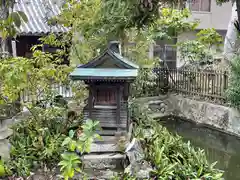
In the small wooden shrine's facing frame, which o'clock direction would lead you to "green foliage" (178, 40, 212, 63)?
The green foliage is roughly at 7 o'clock from the small wooden shrine.

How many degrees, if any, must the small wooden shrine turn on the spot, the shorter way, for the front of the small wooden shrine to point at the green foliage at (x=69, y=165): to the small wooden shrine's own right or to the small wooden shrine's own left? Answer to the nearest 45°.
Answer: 0° — it already faces it

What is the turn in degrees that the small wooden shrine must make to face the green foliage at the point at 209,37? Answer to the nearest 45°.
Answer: approximately 135° to its left

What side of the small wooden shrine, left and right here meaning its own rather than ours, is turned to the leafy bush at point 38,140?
right

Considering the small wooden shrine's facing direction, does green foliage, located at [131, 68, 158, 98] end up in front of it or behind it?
behind

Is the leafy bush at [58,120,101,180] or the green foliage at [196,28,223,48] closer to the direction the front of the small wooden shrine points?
the leafy bush

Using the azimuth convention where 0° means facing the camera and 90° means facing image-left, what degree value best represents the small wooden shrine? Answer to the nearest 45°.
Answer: approximately 0°

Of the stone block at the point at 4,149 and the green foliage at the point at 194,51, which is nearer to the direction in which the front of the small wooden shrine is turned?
the stone block

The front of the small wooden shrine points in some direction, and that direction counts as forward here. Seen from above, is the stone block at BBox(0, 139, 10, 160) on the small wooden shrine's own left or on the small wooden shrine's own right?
on the small wooden shrine's own right

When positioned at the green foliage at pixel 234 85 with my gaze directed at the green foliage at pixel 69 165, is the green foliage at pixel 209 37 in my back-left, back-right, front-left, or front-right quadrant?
back-right
